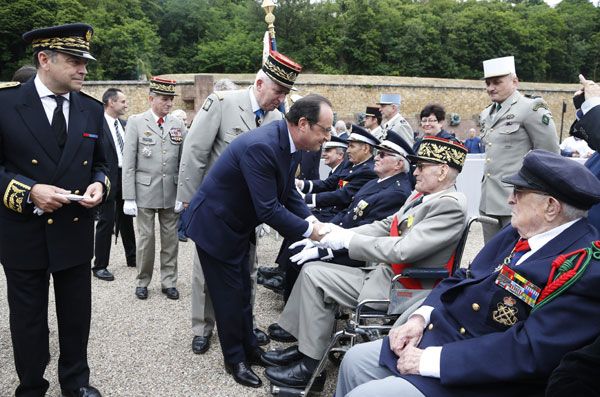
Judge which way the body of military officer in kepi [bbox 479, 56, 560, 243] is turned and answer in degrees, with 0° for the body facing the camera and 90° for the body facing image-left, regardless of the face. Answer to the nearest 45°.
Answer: approximately 45°

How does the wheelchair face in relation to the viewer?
to the viewer's left

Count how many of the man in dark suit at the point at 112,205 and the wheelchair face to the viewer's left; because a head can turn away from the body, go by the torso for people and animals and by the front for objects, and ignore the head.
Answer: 1

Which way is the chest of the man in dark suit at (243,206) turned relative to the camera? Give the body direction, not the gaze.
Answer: to the viewer's right

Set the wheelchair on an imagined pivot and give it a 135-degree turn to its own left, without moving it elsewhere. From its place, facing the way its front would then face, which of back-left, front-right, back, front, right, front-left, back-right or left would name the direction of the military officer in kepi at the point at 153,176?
back

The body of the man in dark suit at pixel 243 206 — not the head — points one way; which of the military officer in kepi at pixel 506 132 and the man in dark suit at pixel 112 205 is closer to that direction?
the military officer in kepi

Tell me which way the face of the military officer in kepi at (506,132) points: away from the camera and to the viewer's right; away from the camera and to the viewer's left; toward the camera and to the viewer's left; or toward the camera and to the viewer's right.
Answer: toward the camera and to the viewer's left

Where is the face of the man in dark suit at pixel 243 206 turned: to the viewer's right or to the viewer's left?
to the viewer's right

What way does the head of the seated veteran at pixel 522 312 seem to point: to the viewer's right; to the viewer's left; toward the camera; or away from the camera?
to the viewer's left

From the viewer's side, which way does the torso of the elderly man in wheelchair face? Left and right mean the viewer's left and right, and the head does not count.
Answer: facing to the left of the viewer

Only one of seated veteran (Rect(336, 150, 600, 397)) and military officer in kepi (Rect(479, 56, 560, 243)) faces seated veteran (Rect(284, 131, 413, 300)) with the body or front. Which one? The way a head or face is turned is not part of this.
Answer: the military officer in kepi

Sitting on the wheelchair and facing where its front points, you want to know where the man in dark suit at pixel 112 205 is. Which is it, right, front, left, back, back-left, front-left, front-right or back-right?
front-right
